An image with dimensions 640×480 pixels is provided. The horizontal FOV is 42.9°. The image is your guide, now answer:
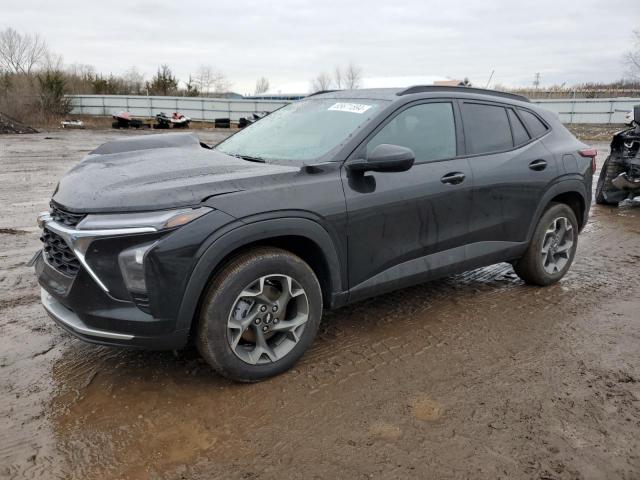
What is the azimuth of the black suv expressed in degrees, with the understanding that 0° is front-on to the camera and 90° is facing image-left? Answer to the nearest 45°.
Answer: approximately 45°

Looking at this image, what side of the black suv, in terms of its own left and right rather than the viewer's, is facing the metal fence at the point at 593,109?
back

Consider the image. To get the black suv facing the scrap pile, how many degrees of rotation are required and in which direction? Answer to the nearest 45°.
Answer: approximately 90° to its right

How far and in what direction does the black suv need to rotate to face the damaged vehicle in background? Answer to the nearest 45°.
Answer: approximately 180°

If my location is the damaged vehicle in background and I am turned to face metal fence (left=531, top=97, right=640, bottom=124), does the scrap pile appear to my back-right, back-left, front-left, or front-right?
front-left

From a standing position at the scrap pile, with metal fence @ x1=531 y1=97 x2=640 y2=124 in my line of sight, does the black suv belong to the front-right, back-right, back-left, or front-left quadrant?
front-right

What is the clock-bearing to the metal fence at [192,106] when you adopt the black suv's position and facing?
The metal fence is roughly at 4 o'clock from the black suv.
